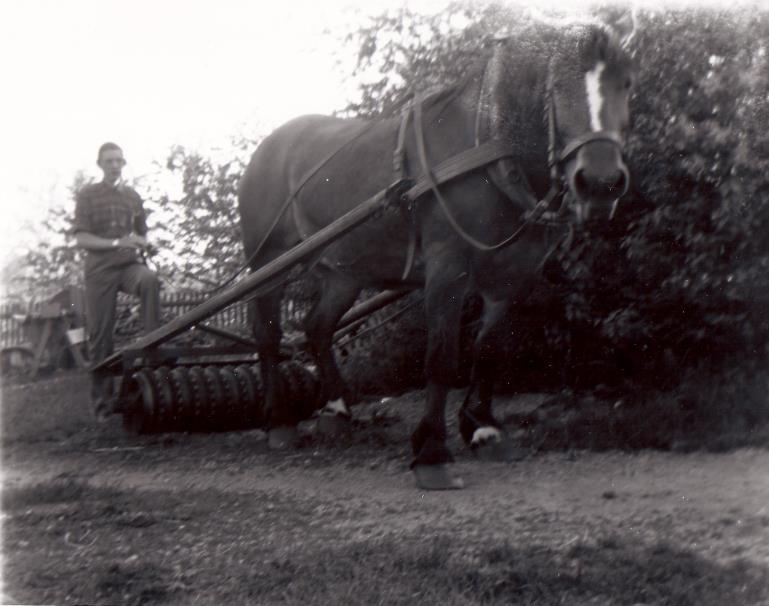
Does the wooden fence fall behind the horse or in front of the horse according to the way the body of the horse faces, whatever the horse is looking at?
behind

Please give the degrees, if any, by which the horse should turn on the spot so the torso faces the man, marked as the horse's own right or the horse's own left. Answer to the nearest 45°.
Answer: approximately 180°

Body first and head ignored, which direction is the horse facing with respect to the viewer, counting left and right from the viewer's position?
facing the viewer and to the right of the viewer

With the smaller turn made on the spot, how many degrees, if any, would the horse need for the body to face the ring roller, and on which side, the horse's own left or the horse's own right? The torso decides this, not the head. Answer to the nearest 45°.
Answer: approximately 180°

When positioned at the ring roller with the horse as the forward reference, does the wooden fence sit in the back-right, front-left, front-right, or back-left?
back-left
